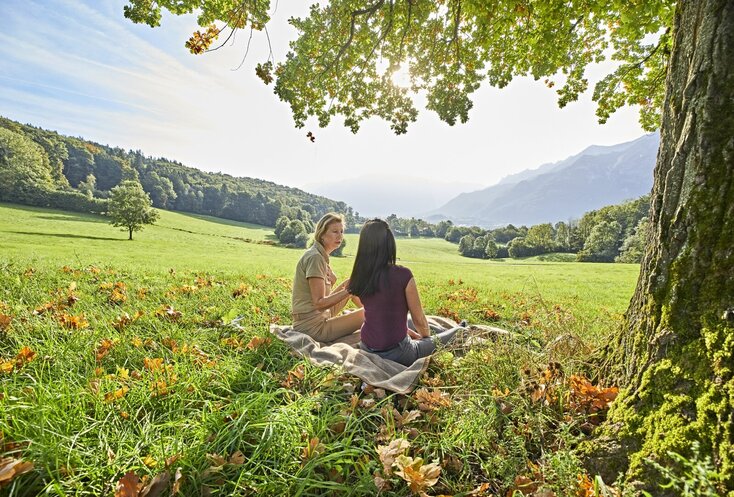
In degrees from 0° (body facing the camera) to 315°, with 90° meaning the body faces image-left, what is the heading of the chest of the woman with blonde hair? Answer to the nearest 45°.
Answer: approximately 270°

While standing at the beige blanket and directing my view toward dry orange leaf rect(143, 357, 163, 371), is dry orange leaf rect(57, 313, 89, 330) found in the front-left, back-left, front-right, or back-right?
front-right

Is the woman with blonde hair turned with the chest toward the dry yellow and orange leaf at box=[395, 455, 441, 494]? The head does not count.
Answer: no

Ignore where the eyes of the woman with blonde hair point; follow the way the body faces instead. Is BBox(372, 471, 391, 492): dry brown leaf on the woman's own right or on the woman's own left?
on the woman's own right

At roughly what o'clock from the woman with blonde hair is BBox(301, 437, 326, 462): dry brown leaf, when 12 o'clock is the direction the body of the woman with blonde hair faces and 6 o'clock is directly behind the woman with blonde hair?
The dry brown leaf is roughly at 3 o'clock from the woman with blonde hair.

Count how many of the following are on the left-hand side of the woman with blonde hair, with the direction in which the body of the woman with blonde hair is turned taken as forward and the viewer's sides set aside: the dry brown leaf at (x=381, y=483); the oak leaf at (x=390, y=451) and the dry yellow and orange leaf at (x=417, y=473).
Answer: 0

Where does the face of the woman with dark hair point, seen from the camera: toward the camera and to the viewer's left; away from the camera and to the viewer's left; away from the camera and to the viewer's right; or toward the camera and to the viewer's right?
away from the camera and to the viewer's left

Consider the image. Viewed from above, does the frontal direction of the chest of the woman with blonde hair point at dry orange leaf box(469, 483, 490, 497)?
no

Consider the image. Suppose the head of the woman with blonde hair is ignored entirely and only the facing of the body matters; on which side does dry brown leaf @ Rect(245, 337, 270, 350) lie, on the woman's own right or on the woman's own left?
on the woman's own right

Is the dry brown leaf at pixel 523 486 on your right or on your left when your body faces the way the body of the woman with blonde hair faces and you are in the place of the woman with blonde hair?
on your right

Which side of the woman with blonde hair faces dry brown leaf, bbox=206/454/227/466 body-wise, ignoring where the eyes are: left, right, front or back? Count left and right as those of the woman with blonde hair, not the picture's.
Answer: right

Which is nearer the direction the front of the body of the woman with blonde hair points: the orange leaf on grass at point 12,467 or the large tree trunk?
the large tree trunk

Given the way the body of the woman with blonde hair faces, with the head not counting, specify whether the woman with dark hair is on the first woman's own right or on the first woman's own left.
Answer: on the first woman's own right

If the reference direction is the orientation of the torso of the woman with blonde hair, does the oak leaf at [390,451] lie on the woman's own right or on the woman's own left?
on the woman's own right

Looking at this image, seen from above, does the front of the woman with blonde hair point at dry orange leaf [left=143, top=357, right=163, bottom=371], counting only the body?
no

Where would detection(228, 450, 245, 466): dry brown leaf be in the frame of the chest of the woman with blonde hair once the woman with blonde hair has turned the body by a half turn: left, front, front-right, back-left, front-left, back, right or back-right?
left
